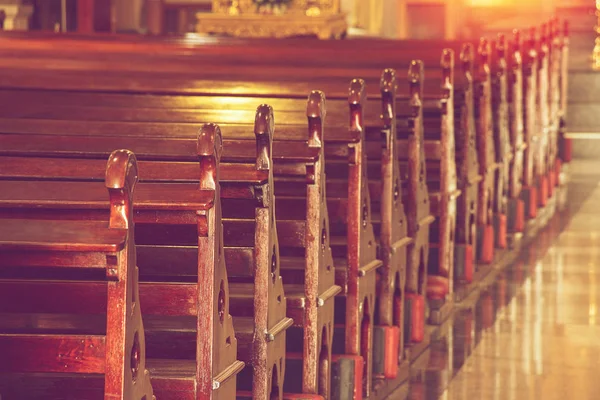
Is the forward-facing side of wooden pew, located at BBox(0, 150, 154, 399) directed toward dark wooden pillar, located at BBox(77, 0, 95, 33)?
yes

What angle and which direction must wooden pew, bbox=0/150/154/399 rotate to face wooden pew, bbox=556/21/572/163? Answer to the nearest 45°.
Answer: approximately 45° to its right

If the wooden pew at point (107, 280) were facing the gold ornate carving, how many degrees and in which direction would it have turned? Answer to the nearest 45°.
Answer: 0° — it already faces it

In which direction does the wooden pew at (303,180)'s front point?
away from the camera

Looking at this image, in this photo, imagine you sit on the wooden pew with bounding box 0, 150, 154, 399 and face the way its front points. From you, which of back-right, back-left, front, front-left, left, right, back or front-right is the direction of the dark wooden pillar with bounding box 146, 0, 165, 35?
front

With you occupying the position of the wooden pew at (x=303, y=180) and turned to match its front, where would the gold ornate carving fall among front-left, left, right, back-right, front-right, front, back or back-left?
front

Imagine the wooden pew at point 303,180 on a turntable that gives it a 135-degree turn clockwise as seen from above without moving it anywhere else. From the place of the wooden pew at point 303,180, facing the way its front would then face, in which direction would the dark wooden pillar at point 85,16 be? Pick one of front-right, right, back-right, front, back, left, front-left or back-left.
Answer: back-left

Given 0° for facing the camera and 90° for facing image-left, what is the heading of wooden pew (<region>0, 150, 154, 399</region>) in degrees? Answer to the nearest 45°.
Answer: approximately 180°
